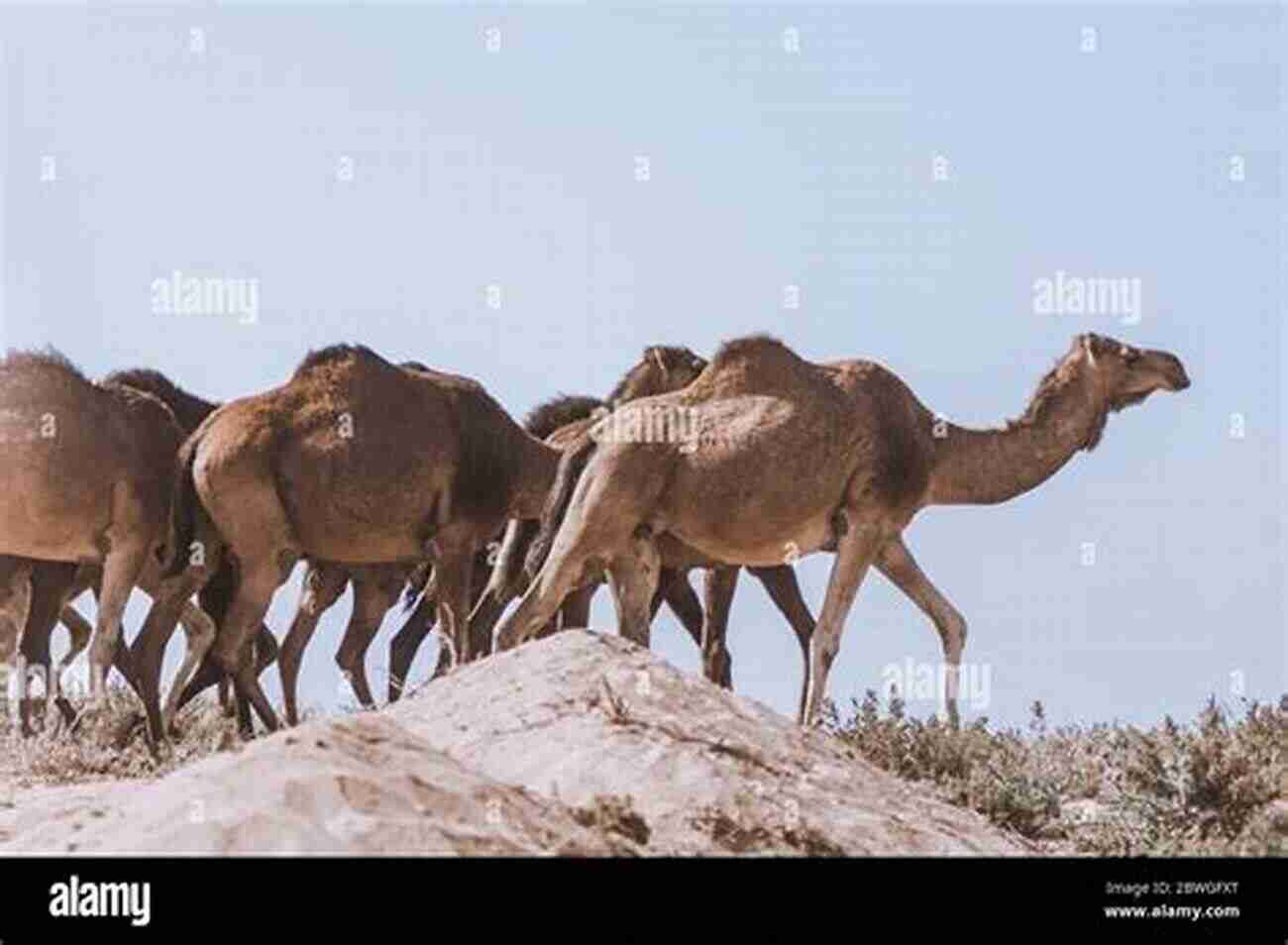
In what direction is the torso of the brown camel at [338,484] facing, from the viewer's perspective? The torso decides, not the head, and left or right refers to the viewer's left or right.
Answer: facing to the right of the viewer

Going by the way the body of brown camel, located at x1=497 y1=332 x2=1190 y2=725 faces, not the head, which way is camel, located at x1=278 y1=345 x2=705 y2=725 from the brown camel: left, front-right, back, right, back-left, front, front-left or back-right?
back-left

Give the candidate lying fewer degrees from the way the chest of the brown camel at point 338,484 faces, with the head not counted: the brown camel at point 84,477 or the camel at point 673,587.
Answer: the camel

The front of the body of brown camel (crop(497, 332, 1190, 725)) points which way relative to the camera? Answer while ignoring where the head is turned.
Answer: to the viewer's right

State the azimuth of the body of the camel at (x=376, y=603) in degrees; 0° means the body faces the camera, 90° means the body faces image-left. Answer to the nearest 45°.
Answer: approximately 270°

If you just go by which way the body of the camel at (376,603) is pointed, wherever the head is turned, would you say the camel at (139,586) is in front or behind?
behind

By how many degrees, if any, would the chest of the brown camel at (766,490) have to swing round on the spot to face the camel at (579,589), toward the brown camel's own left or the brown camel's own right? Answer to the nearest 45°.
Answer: approximately 135° to the brown camel's own left

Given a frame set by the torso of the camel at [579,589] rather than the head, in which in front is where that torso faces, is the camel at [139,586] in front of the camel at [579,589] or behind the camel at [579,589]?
behind

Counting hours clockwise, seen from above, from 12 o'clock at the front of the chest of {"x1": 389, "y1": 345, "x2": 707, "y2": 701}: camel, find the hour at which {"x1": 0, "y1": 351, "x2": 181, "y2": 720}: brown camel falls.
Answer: The brown camel is roughly at 6 o'clock from the camel.

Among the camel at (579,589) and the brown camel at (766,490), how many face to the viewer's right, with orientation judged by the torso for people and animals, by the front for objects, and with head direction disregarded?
2
